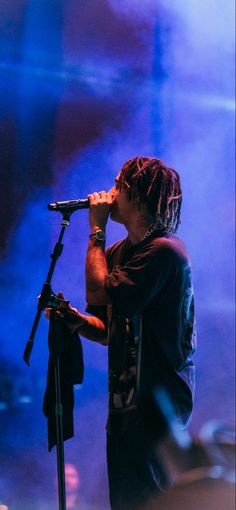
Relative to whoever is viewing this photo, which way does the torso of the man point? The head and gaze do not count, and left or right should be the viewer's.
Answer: facing to the left of the viewer
